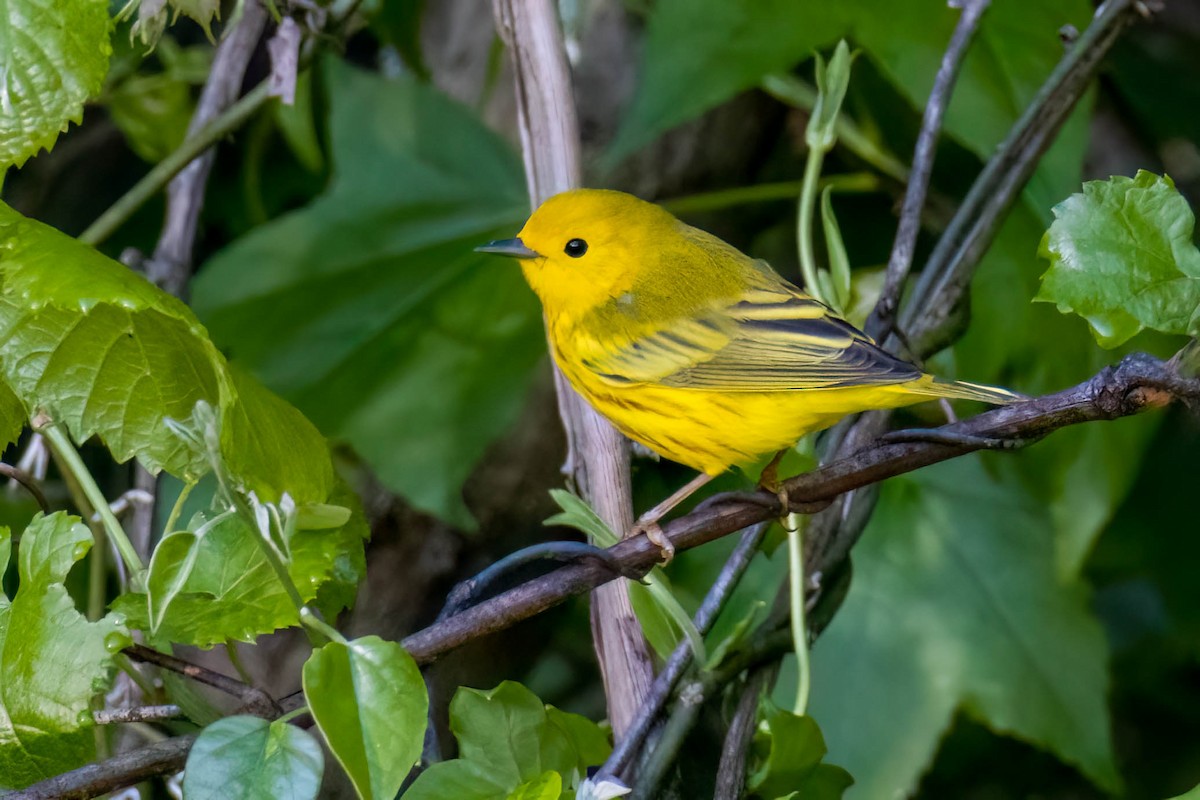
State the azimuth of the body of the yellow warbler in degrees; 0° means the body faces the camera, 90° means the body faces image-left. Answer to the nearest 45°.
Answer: approximately 90°

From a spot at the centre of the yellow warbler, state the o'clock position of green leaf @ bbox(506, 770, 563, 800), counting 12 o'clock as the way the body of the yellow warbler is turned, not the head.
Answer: The green leaf is roughly at 9 o'clock from the yellow warbler.

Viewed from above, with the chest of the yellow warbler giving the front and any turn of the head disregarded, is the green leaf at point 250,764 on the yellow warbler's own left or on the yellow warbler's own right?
on the yellow warbler's own left
